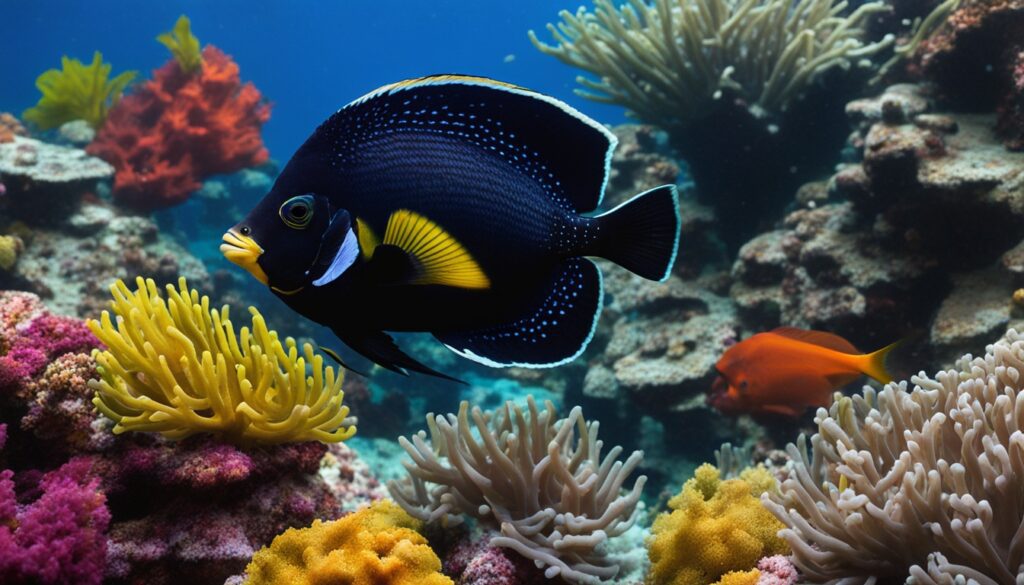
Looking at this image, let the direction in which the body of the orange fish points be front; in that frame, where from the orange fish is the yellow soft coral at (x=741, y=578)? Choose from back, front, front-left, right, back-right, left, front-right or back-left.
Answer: left

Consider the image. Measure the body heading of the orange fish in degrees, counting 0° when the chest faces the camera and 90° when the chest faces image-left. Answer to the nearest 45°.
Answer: approximately 90°

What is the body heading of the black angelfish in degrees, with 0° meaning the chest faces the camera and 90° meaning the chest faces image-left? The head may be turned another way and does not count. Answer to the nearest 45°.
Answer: approximately 90°

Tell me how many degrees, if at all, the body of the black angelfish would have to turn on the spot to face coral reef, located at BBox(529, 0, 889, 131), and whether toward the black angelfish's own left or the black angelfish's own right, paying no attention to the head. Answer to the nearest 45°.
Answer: approximately 135° to the black angelfish's own right

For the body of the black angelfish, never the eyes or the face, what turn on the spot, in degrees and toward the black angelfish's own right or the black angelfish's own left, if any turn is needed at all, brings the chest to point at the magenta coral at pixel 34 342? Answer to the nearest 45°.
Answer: approximately 45° to the black angelfish's own right

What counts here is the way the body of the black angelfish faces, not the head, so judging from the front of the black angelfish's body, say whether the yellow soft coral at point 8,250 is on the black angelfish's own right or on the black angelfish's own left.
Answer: on the black angelfish's own right

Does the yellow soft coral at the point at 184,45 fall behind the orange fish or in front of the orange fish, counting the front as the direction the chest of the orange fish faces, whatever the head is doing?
in front

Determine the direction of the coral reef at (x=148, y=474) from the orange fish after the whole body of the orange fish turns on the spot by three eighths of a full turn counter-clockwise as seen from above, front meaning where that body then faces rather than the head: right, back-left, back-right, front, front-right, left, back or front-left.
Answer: right

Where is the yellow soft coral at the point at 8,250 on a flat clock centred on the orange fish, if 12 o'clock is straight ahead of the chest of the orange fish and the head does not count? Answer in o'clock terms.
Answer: The yellow soft coral is roughly at 12 o'clock from the orange fish.

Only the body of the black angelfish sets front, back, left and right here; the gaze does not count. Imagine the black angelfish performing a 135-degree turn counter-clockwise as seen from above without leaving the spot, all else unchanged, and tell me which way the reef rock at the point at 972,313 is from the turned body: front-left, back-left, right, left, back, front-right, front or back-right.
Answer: left

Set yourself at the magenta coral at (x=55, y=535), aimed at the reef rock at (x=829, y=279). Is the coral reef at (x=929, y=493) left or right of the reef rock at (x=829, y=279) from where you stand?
right

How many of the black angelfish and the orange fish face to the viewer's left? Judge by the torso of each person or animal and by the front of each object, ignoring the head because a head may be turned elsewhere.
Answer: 2

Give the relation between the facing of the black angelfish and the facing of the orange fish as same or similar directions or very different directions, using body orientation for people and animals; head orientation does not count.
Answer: same or similar directions

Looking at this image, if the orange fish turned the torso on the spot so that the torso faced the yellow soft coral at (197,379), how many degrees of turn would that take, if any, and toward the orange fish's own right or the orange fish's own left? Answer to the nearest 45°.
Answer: approximately 45° to the orange fish's own left
